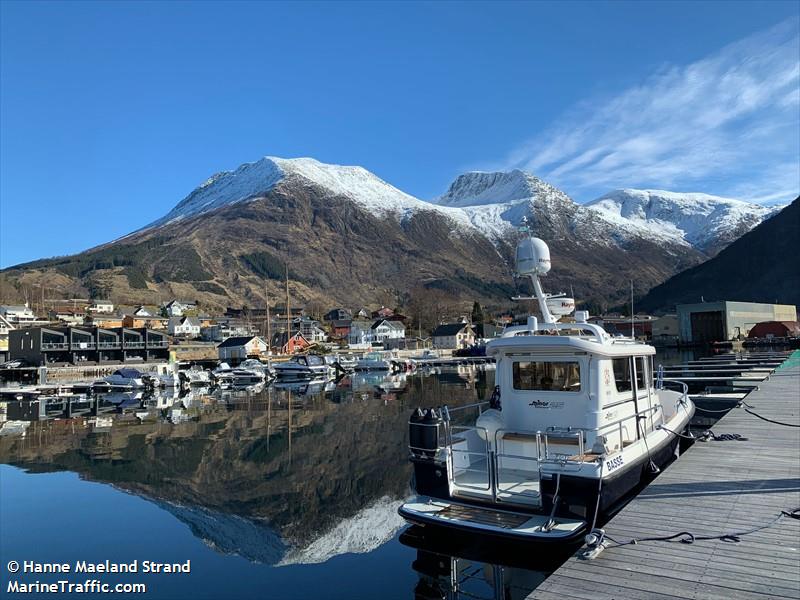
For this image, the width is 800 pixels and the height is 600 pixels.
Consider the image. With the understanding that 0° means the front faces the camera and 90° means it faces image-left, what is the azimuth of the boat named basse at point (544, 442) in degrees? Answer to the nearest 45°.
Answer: approximately 225°

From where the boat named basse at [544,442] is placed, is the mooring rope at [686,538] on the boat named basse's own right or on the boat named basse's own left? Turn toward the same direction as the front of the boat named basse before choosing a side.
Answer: on the boat named basse's own right
